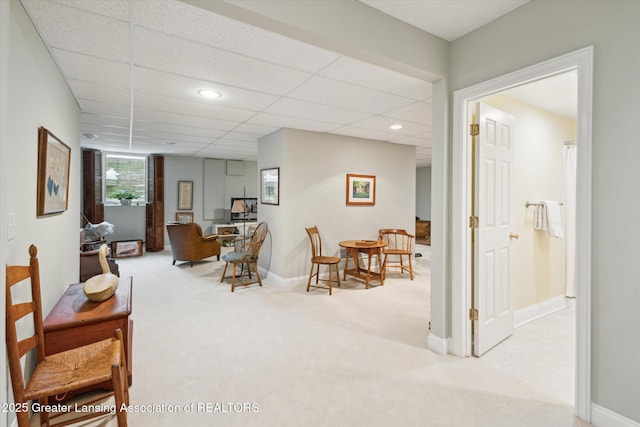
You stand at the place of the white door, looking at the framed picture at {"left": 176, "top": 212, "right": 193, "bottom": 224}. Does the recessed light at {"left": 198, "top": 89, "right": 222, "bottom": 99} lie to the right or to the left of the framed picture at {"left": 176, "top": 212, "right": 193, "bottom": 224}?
left

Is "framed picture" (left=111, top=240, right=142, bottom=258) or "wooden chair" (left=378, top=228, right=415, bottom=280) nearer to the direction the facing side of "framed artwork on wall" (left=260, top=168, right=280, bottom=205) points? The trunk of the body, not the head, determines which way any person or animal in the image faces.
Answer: the framed picture

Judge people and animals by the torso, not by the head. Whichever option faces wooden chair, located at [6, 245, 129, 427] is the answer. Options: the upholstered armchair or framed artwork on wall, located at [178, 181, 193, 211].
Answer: the framed artwork on wall

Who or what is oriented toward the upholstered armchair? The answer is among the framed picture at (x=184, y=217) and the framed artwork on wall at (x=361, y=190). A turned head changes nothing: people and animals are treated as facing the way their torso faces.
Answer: the framed picture

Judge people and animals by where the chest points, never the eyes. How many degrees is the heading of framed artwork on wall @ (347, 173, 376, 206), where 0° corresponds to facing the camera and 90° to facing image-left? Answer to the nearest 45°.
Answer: approximately 315°

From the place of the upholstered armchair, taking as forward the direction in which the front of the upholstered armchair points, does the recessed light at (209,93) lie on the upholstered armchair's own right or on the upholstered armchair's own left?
on the upholstered armchair's own right
